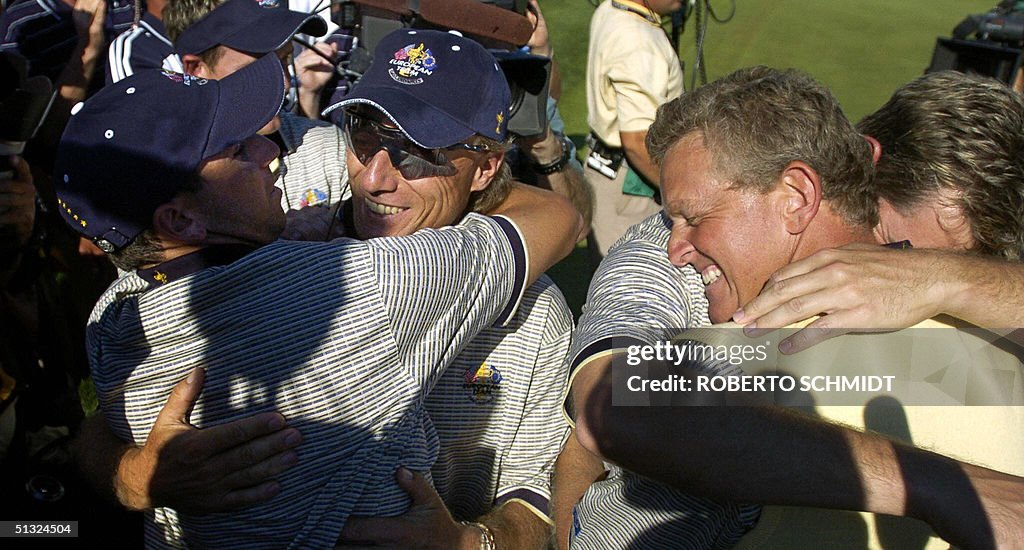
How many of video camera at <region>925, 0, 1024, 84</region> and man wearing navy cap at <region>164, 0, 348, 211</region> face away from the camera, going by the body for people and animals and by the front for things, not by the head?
0

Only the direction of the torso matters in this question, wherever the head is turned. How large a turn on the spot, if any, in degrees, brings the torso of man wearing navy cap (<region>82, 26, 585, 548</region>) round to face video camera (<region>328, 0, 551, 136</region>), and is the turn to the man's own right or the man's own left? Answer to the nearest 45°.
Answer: approximately 135° to the man's own right

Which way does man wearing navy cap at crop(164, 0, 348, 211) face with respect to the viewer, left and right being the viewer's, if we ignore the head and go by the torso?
facing the viewer and to the right of the viewer

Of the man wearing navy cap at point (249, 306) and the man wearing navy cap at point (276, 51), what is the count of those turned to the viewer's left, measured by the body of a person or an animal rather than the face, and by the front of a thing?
0

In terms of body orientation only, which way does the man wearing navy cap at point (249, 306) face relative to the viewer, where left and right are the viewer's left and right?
facing away from the viewer and to the right of the viewer

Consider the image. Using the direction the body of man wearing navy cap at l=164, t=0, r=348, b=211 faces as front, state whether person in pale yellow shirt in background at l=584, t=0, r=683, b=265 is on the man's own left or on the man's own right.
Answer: on the man's own left

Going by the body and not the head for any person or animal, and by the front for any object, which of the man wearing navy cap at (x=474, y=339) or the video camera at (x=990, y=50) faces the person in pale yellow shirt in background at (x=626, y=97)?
the video camera

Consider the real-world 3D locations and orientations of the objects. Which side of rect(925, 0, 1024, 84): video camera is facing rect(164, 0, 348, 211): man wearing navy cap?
front

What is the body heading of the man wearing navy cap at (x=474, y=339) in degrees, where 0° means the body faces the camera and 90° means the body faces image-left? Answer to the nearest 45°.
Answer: approximately 45°

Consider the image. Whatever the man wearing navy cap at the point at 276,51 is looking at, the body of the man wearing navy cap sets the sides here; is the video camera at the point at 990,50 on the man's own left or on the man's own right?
on the man's own left
